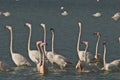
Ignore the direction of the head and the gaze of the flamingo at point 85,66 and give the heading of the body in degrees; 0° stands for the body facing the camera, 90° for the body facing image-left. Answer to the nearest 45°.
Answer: approximately 90°
